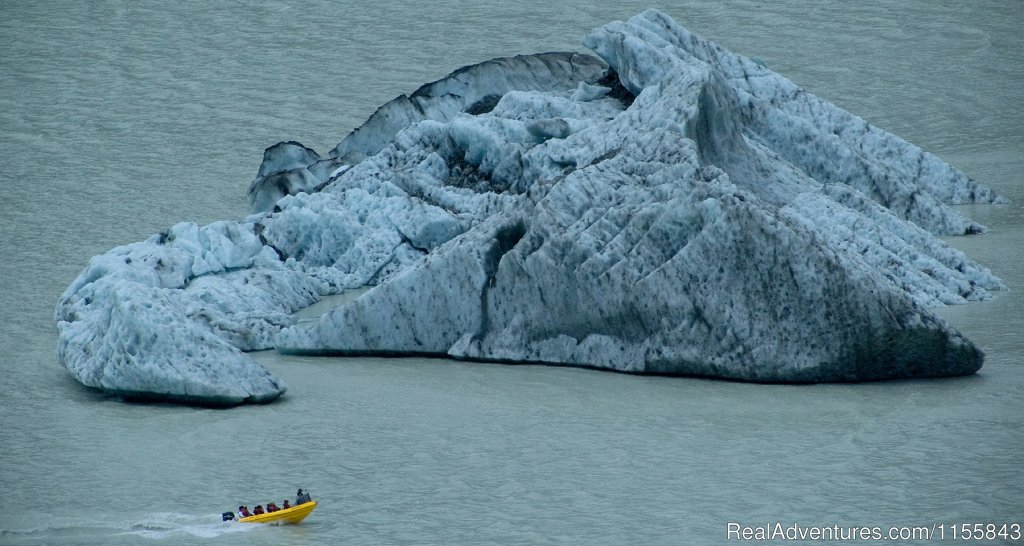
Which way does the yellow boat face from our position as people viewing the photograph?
facing to the right of the viewer

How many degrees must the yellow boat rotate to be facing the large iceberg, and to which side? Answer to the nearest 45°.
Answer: approximately 45° to its left
